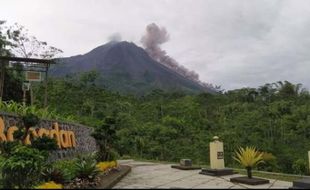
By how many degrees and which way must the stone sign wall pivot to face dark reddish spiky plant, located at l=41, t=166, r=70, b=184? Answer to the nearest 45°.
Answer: approximately 45° to its right

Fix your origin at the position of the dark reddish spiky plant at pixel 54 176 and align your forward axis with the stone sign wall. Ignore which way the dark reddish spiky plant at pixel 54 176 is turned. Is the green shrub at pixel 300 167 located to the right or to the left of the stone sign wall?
right

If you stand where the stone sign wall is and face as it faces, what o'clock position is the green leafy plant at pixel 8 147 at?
The green leafy plant is roughly at 2 o'clock from the stone sign wall.

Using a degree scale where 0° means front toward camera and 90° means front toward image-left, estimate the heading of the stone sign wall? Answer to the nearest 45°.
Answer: approximately 315°

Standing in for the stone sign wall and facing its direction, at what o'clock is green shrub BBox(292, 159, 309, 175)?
The green shrub is roughly at 10 o'clock from the stone sign wall.

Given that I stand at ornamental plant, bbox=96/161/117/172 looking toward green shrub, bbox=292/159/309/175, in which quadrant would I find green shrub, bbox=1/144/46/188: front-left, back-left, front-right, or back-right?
back-right
